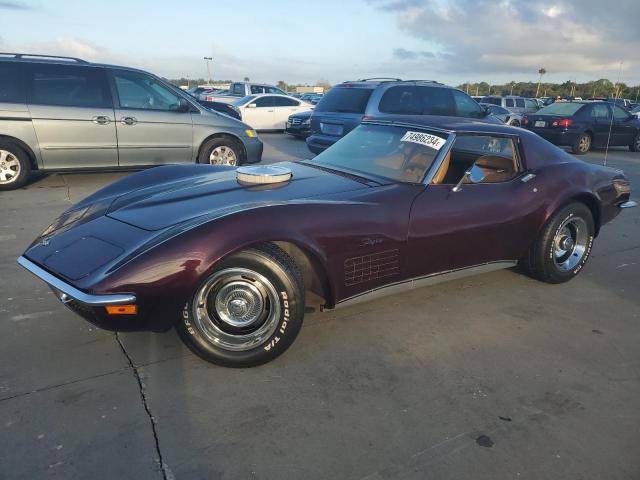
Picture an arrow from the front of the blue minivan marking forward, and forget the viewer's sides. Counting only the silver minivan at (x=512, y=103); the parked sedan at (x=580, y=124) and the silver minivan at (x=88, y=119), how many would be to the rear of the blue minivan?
1

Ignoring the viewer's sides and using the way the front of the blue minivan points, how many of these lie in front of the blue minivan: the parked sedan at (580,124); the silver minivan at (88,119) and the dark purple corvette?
1

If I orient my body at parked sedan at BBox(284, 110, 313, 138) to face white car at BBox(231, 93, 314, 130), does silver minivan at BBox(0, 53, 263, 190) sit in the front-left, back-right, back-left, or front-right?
back-left

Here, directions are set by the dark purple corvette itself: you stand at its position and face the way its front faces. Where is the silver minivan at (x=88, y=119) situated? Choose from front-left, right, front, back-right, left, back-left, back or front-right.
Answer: right

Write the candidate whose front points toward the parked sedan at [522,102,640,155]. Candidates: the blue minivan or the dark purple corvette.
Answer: the blue minivan

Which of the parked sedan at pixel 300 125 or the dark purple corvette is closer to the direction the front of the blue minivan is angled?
the parked sedan

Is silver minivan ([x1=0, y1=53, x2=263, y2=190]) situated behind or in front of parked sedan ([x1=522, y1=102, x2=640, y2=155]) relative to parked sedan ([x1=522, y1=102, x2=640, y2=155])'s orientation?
behind

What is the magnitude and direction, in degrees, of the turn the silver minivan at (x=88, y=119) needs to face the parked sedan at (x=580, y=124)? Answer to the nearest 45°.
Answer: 0° — it already faces it

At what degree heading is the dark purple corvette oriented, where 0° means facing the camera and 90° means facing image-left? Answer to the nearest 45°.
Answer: approximately 45°

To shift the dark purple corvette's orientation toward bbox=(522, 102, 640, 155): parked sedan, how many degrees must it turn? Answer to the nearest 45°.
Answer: approximately 180°

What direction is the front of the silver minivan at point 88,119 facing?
to the viewer's right

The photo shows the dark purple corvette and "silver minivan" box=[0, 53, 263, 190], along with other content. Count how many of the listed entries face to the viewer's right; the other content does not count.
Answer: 1

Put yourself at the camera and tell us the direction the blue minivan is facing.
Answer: facing away from the viewer and to the right of the viewer

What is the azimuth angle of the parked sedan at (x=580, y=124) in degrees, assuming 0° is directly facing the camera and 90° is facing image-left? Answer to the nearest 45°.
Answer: approximately 225°
